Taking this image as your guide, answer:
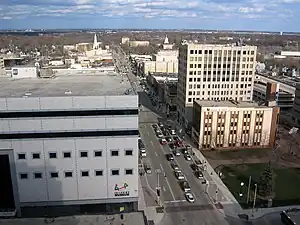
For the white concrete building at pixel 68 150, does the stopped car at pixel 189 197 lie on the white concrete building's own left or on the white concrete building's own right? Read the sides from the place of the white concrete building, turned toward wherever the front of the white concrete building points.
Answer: on the white concrete building's own left

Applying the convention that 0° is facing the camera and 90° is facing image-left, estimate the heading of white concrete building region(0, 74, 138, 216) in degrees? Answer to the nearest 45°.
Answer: approximately 0°

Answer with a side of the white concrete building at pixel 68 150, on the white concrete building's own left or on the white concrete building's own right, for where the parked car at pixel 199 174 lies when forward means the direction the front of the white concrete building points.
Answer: on the white concrete building's own left

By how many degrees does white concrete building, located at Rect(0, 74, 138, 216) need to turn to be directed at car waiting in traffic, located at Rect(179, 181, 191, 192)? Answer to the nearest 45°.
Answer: approximately 90° to its left

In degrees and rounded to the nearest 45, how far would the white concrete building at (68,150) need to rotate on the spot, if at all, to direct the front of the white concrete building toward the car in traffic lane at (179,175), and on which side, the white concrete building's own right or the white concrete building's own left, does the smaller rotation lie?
approximately 135° to the white concrete building's own left
